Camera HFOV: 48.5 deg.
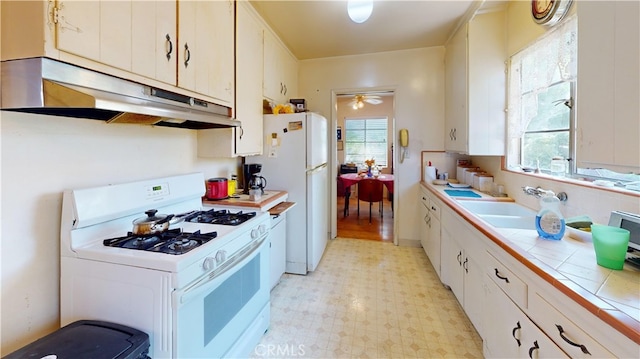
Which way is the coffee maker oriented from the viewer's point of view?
to the viewer's right

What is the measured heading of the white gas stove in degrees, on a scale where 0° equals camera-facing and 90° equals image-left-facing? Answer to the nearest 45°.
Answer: approximately 315°

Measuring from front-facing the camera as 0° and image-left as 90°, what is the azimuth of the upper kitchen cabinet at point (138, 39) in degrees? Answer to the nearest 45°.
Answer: approximately 315°

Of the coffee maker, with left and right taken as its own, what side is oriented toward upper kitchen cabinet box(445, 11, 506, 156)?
front

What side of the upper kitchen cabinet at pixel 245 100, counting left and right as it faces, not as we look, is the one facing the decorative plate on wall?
front

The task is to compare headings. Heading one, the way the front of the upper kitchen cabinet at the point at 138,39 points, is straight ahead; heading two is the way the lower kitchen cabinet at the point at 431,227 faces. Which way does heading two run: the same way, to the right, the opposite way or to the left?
the opposite way
